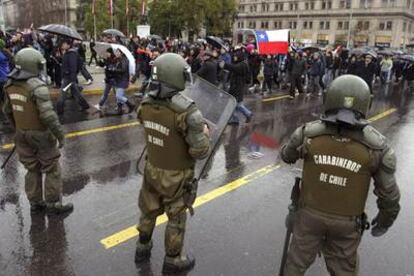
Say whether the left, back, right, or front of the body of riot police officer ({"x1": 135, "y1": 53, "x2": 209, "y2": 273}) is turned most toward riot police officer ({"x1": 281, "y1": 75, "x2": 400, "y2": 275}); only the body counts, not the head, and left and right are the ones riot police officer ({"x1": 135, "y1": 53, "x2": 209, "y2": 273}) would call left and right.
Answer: right

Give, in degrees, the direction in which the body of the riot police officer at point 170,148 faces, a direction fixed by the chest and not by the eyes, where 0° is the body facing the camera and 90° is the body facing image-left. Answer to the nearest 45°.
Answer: approximately 225°

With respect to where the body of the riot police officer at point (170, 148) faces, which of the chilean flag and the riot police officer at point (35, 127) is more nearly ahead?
the chilean flag

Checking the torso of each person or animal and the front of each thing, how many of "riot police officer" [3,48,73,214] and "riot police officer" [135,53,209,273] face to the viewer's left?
0

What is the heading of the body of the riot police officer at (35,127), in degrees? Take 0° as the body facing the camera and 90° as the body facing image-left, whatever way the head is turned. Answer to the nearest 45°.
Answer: approximately 225°

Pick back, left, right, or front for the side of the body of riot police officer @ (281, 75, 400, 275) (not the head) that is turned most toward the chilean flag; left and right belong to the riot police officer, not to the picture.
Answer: front

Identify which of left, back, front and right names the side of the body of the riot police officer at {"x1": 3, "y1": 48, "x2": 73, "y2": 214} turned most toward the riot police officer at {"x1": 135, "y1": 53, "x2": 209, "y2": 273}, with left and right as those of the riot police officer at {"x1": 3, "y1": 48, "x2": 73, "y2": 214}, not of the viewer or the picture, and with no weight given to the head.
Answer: right

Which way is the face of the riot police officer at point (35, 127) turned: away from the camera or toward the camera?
away from the camera

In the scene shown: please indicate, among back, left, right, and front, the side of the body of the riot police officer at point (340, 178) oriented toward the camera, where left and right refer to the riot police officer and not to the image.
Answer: back

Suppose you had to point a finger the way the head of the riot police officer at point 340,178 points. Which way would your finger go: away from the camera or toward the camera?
away from the camera

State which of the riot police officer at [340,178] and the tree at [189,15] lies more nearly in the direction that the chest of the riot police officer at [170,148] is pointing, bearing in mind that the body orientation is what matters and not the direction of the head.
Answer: the tree

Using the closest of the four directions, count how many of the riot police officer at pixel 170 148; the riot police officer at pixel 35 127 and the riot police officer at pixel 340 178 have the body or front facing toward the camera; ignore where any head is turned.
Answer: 0
